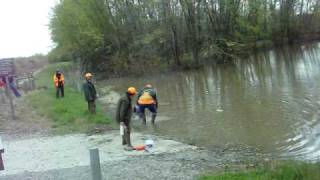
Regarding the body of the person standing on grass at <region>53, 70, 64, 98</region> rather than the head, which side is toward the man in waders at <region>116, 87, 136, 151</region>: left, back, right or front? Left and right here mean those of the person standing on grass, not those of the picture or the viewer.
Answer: front

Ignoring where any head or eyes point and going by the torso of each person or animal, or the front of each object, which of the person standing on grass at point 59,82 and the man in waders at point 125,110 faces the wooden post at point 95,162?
the person standing on grass

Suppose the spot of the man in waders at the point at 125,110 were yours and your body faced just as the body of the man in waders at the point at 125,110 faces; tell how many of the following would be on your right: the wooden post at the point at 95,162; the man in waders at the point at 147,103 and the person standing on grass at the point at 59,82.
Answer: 1

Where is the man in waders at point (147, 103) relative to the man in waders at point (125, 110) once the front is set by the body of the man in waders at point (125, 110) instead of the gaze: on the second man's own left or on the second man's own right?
on the second man's own left

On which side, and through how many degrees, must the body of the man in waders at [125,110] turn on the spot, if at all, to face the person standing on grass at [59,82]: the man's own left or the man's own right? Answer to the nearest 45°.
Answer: approximately 90° to the man's own left

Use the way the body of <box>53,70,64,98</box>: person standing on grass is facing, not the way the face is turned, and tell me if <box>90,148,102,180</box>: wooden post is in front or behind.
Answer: in front

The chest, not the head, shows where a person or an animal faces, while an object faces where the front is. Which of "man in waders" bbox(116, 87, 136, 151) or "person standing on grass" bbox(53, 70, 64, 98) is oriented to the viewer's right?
the man in waders

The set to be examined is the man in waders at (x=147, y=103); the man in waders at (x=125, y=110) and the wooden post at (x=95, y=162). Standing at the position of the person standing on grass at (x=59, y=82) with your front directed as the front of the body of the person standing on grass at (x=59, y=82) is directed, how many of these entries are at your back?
0

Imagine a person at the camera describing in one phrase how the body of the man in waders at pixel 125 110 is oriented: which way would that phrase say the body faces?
to the viewer's right

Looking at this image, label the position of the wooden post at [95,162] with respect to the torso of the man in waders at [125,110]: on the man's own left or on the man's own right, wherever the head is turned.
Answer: on the man's own right

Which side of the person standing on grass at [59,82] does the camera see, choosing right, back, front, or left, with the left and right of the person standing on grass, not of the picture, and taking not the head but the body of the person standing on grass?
front

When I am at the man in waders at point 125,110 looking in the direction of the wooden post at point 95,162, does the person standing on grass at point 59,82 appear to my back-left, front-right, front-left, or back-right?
back-right
